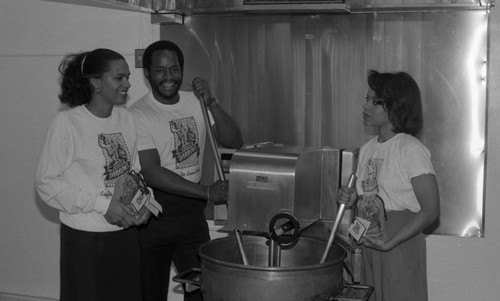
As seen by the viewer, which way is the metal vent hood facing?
toward the camera

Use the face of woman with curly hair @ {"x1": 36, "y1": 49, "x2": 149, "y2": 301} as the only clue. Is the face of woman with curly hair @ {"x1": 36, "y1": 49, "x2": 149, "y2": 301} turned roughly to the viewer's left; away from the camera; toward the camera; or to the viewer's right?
to the viewer's right

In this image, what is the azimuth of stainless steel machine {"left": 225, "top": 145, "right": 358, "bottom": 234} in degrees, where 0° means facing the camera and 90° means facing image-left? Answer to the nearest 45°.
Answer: approximately 45°

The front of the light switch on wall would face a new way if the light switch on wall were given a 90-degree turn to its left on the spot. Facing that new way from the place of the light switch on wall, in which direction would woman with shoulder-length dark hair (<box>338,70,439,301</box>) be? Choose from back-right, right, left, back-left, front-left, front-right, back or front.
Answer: front-right

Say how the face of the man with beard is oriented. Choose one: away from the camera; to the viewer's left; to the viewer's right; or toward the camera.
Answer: toward the camera

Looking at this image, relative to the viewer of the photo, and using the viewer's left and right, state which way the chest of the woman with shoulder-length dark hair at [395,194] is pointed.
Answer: facing the viewer and to the left of the viewer

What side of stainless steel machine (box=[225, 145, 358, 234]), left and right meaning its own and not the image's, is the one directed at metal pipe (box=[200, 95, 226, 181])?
right

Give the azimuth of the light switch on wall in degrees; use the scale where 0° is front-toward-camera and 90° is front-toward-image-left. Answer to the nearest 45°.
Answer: approximately 0°

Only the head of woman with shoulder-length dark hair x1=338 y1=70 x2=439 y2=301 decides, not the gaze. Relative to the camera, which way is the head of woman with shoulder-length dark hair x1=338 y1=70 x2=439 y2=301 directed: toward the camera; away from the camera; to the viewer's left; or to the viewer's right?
to the viewer's left

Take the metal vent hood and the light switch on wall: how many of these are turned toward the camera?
2

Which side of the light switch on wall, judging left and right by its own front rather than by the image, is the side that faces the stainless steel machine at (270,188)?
front
